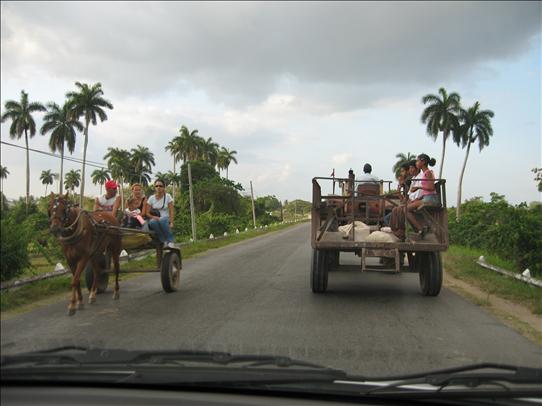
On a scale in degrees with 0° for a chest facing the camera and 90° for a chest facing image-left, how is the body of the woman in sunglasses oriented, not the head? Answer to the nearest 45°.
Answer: approximately 0°

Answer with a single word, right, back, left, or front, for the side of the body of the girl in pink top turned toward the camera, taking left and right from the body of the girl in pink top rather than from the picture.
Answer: left

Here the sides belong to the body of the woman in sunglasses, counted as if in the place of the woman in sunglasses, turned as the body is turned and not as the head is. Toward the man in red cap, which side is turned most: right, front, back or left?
right

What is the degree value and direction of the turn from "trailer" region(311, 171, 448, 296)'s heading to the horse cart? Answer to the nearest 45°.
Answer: approximately 90° to its left

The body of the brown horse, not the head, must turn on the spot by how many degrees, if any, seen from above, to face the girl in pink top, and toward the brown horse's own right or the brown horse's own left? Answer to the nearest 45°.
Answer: approximately 135° to the brown horse's own left

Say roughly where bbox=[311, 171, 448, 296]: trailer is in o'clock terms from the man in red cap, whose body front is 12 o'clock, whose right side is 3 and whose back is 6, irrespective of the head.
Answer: The trailer is roughly at 8 o'clock from the man in red cap.

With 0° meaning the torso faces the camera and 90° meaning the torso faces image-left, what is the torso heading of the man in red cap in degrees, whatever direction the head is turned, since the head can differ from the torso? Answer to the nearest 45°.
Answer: approximately 45°

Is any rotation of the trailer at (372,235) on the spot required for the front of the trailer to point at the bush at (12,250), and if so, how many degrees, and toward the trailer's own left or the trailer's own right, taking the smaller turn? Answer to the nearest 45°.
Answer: approximately 90° to the trailer's own left

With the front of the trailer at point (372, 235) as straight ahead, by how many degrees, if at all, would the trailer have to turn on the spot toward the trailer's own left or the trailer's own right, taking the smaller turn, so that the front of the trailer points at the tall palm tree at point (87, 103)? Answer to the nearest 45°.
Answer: approximately 45° to the trailer's own left

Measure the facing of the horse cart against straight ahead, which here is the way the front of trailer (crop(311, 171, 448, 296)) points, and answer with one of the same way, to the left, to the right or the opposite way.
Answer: the opposite way

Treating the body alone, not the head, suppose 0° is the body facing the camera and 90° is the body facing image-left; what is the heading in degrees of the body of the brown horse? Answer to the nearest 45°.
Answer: approximately 45°

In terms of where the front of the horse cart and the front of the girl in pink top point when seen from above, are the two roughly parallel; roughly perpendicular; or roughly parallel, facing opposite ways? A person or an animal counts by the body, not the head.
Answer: roughly perpendicular

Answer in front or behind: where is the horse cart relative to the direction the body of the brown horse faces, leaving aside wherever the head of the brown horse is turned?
behind

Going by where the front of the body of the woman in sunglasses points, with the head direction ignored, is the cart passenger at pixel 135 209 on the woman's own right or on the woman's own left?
on the woman's own right

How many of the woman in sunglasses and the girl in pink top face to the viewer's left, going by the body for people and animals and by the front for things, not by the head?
1
